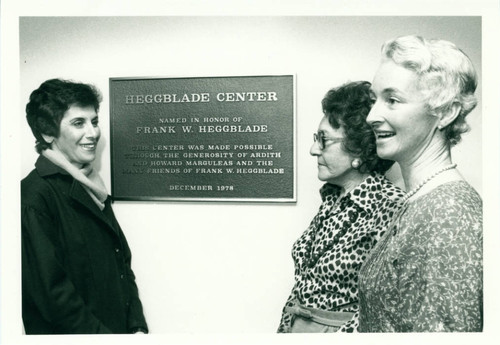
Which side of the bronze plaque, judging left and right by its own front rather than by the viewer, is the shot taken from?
front

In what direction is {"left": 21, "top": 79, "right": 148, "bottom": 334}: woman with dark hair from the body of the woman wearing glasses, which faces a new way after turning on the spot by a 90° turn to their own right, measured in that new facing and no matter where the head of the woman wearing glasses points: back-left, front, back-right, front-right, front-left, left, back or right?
front-left

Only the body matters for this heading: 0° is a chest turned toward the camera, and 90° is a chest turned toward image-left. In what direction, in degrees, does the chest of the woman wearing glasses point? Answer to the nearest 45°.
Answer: approximately 45°

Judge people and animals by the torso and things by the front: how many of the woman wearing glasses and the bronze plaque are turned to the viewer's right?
0

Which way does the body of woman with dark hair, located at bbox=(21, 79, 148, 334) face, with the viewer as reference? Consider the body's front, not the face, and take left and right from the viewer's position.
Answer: facing the viewer and to the right of the viewer
